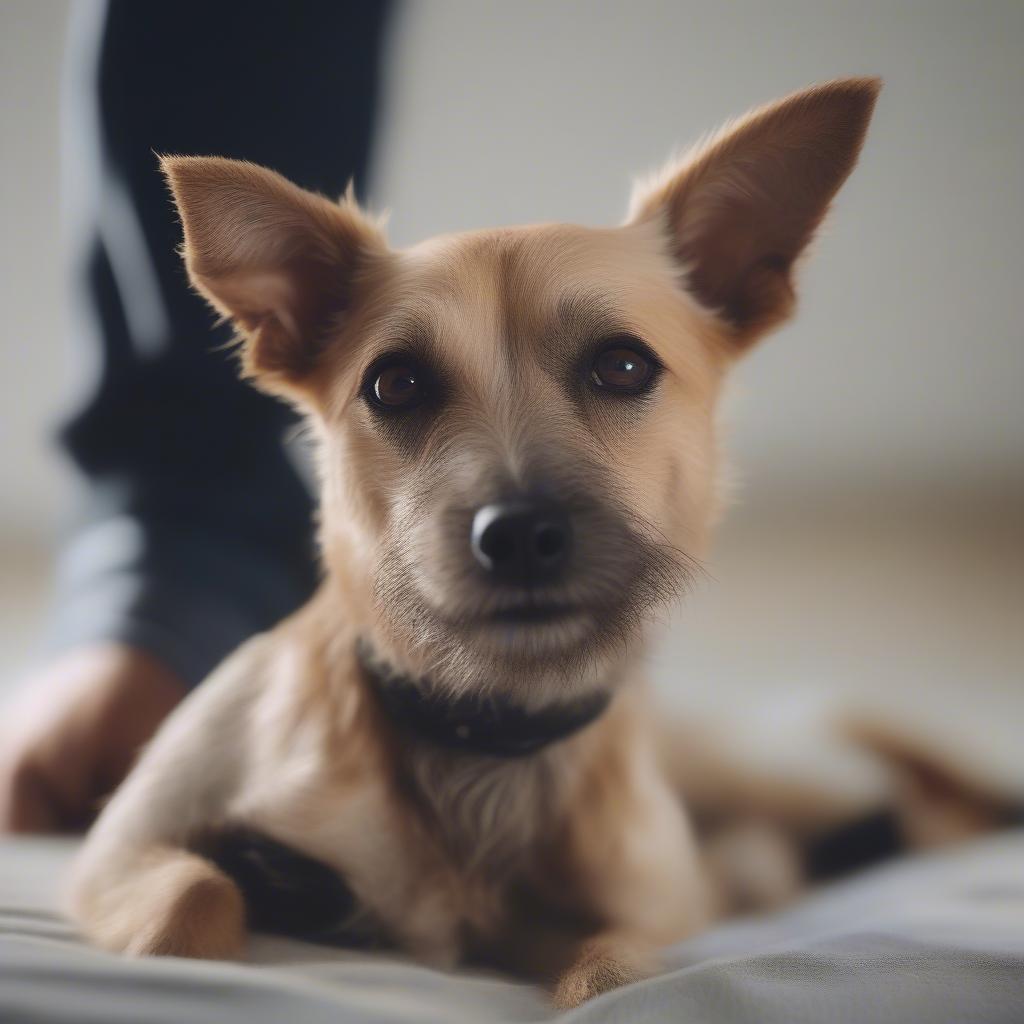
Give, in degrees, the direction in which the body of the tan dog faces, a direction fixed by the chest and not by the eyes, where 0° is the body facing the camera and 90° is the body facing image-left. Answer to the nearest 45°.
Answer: approximately 0°
